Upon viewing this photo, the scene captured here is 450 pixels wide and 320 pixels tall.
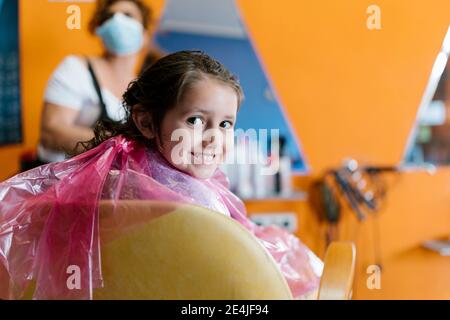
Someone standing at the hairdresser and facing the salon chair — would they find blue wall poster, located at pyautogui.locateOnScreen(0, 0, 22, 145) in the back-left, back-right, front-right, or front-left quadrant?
back-right

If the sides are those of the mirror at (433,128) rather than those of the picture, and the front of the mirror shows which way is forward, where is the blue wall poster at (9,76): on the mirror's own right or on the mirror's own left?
on the mirror's own right

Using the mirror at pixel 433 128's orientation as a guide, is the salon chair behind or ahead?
ahead

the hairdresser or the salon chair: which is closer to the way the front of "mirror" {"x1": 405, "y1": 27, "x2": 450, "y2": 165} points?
the salon chair

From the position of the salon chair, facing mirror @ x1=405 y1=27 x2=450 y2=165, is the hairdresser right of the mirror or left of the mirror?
left

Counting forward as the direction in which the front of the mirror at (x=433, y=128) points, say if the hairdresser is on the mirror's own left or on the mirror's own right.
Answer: on the mirror's own right
